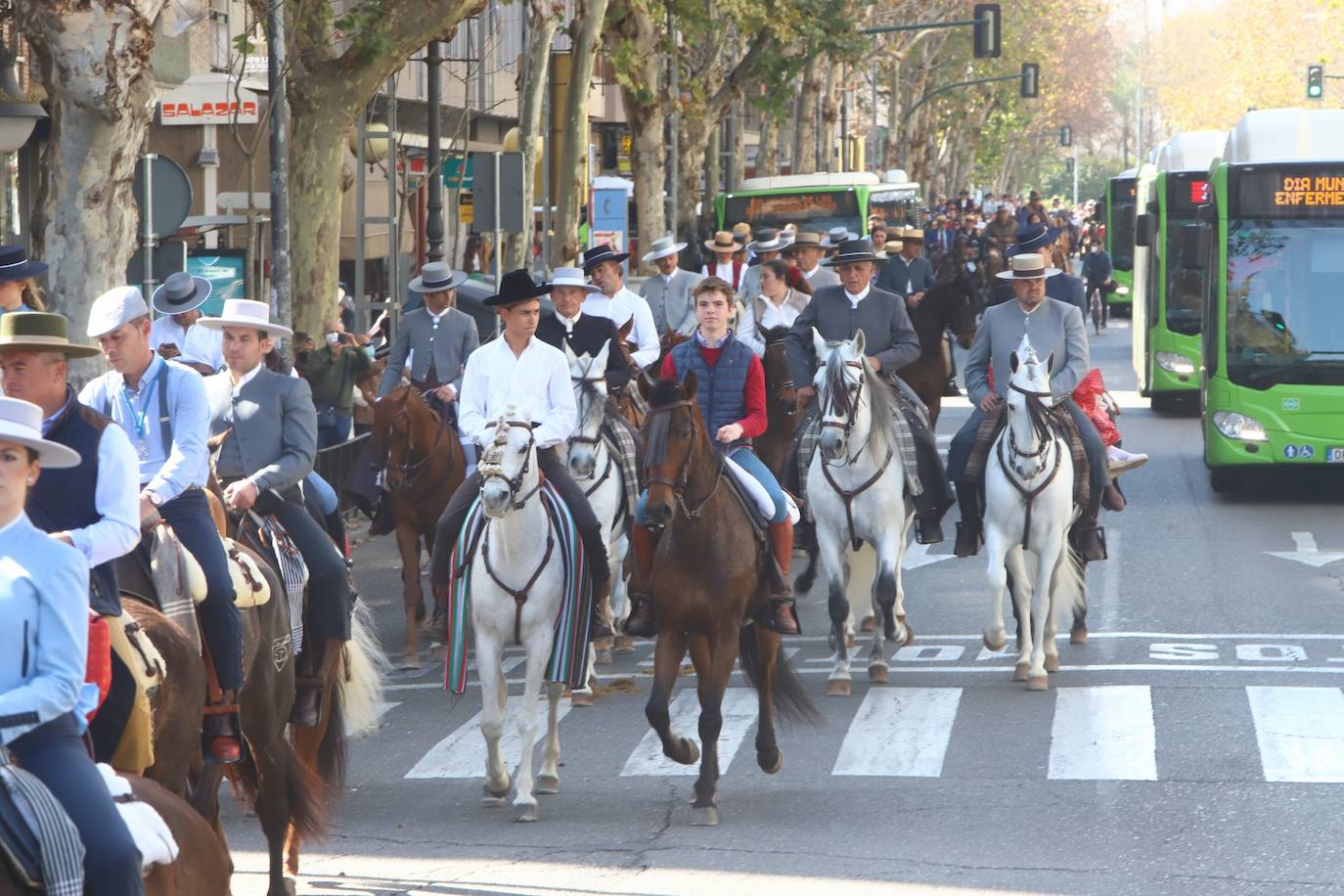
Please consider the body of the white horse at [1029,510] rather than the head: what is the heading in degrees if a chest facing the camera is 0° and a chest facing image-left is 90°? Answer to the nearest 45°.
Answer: approximately 0°

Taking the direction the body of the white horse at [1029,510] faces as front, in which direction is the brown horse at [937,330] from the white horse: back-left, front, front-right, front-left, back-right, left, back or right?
back

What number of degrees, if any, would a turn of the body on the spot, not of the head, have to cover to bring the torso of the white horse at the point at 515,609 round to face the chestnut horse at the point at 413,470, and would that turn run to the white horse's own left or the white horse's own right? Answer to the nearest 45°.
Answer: approximately 180°

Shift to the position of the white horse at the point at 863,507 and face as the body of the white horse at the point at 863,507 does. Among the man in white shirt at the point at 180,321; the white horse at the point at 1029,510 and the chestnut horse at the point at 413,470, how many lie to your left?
1

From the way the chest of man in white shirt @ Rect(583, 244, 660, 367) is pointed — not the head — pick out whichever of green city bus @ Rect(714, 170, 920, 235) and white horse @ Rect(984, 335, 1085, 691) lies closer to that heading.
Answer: the white horse

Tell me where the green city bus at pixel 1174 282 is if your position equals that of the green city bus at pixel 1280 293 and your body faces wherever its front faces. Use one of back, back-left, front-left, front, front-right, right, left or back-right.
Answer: back

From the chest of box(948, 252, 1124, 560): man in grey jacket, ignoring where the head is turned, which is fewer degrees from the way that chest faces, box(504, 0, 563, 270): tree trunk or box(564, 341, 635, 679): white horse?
the white horse

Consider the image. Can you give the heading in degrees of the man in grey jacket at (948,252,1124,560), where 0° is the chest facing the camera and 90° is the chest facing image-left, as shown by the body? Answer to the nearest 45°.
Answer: approximately 0°
